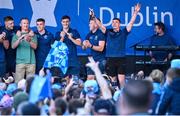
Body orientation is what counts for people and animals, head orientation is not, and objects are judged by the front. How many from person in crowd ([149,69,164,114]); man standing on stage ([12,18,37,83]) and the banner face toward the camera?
2

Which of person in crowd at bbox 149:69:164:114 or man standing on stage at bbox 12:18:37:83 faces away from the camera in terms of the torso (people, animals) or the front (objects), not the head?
the person in crowd

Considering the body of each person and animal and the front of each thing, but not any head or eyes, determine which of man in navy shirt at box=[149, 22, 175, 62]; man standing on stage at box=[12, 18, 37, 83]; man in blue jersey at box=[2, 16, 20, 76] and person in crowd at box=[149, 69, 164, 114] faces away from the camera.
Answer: the person in crowd

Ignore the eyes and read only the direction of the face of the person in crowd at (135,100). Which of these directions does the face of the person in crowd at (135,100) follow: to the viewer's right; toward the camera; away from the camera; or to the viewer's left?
away from the camera

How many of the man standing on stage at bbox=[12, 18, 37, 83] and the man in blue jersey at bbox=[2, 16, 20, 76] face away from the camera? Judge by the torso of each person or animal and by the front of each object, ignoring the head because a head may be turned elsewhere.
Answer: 0

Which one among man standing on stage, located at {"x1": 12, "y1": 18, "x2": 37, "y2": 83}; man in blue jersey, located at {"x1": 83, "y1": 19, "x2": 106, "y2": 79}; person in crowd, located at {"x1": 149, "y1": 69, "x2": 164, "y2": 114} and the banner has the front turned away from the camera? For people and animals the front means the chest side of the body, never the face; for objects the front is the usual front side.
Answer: the person in crowd

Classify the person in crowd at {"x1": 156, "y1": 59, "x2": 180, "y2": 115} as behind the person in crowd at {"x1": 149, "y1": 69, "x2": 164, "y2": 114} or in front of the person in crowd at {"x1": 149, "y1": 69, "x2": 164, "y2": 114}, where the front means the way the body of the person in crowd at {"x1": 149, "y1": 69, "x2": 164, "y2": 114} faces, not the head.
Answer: behind

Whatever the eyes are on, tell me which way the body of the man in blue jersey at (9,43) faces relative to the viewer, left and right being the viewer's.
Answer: facing the viewer and to the right of the viewer

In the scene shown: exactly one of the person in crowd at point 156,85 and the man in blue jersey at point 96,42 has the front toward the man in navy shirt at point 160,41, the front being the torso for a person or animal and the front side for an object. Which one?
the person in crowd

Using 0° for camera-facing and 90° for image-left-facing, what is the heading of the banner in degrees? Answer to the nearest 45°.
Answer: approximately 0°

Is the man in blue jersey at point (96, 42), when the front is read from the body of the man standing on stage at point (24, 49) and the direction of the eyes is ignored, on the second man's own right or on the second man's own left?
on the second man's own left

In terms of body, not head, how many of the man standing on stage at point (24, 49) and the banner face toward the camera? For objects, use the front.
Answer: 2

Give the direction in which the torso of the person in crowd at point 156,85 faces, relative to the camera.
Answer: away from the camera
